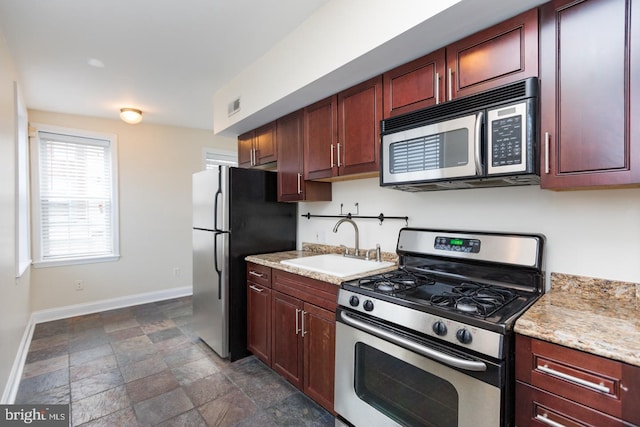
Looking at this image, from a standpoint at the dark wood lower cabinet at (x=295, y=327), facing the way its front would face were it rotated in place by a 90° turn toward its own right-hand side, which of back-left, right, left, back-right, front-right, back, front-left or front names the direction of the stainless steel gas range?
back

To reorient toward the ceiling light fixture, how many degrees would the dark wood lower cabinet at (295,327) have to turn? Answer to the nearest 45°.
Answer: approximately 90° to its right

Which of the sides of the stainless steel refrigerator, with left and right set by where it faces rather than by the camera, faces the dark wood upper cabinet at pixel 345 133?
left

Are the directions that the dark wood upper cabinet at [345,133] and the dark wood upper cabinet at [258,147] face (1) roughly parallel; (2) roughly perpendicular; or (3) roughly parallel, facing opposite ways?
roughly parallel

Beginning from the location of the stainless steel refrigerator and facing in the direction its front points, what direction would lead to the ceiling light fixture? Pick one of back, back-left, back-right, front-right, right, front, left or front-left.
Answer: right

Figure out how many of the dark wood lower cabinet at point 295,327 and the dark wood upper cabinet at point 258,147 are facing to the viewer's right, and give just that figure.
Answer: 0

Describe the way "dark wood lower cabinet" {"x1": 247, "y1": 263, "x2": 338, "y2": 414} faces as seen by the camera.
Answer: facing the viewer and to the left of the viewer

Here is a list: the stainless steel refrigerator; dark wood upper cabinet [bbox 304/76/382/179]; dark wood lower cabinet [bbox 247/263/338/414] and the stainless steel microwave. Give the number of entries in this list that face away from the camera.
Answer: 0

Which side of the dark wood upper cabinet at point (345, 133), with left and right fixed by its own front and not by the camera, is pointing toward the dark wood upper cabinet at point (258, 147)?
right

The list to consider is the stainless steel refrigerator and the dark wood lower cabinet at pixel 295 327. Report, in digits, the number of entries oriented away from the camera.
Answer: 0

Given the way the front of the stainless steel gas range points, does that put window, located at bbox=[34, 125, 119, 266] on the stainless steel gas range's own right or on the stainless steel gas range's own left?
on the stainless steel gas range's own right
